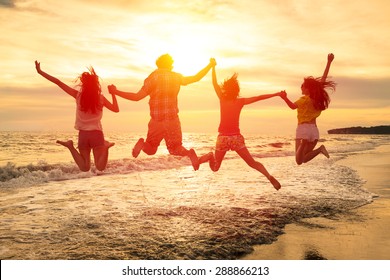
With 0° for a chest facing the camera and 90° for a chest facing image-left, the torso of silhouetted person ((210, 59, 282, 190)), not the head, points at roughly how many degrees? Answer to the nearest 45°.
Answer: approximately 180°

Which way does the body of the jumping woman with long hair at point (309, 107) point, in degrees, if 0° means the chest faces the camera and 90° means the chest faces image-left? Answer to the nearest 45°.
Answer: approximately 135°

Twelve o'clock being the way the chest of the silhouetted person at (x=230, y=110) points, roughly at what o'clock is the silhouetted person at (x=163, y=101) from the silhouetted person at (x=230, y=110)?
the silhouetted person at (x=163, y=101) is roughly at 8 o'clock from the silhouetted person at (x=230, y=110).

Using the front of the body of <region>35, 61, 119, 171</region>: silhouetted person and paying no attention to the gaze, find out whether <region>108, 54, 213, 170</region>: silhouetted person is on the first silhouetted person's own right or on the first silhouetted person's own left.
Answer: on the first silhouetted person's own right

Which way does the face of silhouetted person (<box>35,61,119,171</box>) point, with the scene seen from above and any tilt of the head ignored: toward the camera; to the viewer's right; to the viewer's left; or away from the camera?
away from the camera

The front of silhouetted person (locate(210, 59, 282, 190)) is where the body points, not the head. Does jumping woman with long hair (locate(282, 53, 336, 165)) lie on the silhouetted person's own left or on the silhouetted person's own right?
on the silhouetted person's own right

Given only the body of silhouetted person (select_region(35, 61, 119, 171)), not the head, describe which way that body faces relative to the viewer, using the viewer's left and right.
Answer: facing away from the viewer

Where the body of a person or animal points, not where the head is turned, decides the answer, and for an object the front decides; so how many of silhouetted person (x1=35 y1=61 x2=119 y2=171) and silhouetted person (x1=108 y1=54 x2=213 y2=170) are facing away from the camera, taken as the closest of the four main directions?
2

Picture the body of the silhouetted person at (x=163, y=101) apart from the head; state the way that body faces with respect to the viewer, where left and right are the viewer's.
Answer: facing away from the viewer

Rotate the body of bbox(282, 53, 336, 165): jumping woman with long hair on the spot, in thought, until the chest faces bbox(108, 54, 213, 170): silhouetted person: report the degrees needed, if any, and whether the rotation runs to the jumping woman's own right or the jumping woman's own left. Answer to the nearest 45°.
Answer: approximately 90° to the jumping woman's own left
